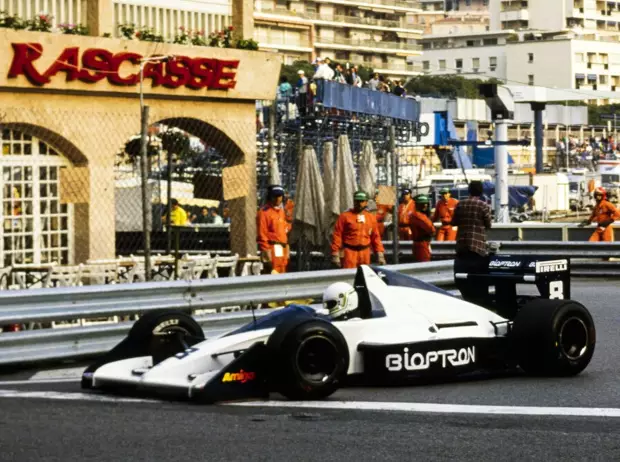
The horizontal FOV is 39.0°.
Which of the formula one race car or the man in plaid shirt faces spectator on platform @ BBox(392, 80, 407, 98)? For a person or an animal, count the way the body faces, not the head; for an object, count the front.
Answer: the man in plaid shirt

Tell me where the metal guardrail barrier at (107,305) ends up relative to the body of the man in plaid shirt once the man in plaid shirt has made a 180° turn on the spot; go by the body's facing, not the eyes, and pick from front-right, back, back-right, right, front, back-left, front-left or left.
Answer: front-right

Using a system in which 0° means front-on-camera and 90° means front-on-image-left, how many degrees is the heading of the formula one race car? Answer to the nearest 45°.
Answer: approximately 45°

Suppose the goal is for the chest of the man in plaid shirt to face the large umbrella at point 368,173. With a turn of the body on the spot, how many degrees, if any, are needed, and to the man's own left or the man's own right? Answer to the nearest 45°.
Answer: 0° — they already face it

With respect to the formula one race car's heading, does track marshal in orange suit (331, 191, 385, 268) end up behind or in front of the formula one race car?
behind

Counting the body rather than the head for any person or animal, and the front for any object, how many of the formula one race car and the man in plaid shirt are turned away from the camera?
1

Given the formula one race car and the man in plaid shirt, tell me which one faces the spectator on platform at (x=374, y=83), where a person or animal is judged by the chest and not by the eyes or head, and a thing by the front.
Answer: the man in plaid shirt

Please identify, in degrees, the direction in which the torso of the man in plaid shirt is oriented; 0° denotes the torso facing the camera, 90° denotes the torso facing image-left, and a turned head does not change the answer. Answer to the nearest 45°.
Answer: approximately 180°

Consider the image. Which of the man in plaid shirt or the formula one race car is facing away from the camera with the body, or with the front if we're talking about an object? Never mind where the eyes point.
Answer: the man in plaid shirt
